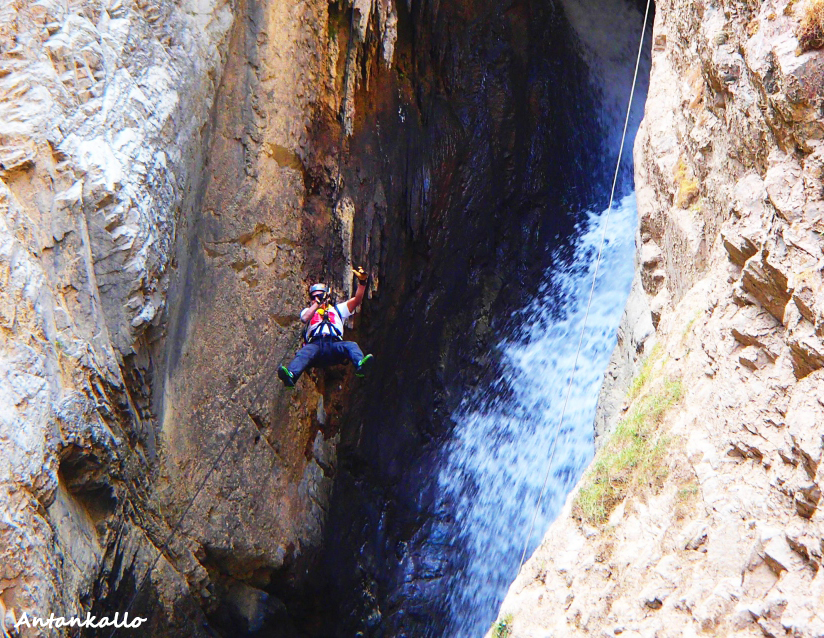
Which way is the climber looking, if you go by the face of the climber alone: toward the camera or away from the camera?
toward the camera

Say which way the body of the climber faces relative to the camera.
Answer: toward the camera

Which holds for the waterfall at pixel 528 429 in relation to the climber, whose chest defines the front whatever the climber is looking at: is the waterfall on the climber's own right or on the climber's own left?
on the climber's own left
